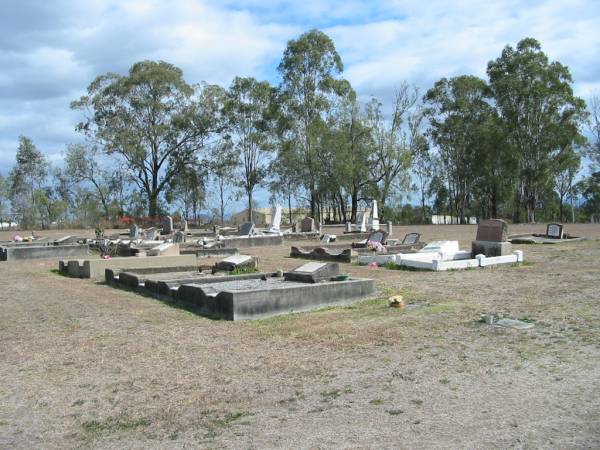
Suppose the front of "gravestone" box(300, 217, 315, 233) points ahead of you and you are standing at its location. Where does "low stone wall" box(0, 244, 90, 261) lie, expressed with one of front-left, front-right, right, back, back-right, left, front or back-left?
front

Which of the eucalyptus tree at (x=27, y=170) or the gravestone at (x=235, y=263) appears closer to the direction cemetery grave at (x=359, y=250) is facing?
the gravestone

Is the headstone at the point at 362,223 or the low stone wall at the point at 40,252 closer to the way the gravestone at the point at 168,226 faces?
the low stone wall

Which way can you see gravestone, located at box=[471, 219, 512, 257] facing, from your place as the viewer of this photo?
facing the viewer and to the left of the viewer

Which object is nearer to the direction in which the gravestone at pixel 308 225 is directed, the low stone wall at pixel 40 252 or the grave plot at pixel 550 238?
the low stone wall

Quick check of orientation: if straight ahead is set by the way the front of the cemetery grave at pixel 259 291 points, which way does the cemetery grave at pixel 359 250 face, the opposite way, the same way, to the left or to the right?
the same way

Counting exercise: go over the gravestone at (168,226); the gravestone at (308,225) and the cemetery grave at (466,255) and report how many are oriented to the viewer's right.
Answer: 0

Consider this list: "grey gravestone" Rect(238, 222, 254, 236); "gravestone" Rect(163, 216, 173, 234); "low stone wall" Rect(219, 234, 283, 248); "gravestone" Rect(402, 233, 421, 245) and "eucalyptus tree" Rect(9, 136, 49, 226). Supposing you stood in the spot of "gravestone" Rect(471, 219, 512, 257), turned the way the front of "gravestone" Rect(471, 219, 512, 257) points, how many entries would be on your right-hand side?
5

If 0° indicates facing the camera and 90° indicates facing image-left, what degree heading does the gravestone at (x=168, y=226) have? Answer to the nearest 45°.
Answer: approximately 45°

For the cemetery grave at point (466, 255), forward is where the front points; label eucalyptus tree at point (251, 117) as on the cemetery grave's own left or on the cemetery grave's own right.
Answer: on the cemetery grave's own right

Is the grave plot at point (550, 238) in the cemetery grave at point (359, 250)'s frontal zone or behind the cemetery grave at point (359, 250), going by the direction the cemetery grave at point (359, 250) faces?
behind

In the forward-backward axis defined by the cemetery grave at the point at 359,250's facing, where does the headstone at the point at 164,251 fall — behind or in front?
in front

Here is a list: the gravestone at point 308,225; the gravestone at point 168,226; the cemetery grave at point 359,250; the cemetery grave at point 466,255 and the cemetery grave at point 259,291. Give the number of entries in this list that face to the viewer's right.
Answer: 0
